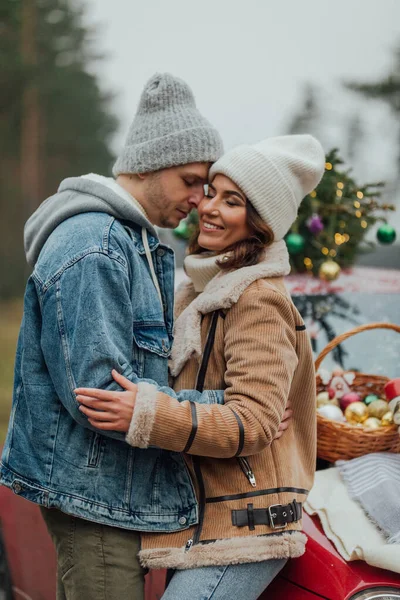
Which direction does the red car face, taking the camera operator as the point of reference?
facing the viewer and to the right of the viewer

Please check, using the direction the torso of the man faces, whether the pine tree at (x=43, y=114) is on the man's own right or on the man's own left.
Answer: on the man's own left

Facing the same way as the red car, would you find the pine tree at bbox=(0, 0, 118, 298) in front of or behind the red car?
behind

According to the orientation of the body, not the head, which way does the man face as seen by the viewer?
to the viewer's right

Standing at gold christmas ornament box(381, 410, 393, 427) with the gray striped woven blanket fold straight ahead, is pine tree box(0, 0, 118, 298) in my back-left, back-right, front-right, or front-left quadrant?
back-right

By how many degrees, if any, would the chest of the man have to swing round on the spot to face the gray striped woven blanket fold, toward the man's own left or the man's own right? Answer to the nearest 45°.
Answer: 0° — they already face it

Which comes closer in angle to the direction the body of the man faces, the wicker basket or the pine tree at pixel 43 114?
the wicker basket
